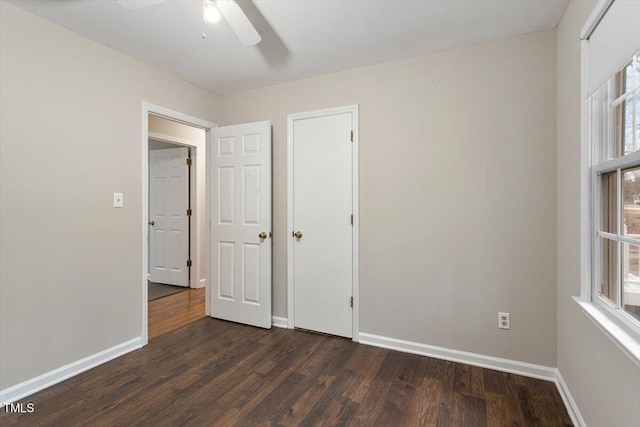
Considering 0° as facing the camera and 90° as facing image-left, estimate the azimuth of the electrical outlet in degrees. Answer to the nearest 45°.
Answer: approximately 0°

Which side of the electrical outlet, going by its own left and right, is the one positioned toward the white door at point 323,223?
right

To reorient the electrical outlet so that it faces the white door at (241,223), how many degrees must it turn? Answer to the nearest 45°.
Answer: approximately 90° to its right

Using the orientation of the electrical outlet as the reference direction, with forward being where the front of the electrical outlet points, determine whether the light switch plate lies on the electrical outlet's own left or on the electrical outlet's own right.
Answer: on the electrical outlet's own right

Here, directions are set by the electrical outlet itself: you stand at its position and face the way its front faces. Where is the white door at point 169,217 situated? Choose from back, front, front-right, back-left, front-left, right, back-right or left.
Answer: right

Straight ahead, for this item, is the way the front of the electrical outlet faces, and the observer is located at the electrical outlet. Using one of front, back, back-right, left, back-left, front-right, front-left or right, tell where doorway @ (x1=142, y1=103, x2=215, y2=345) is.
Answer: right
